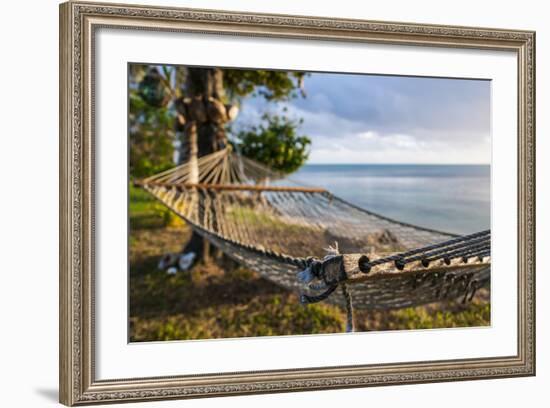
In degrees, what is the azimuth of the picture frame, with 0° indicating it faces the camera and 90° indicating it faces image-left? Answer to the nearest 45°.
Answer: approximately 315°
